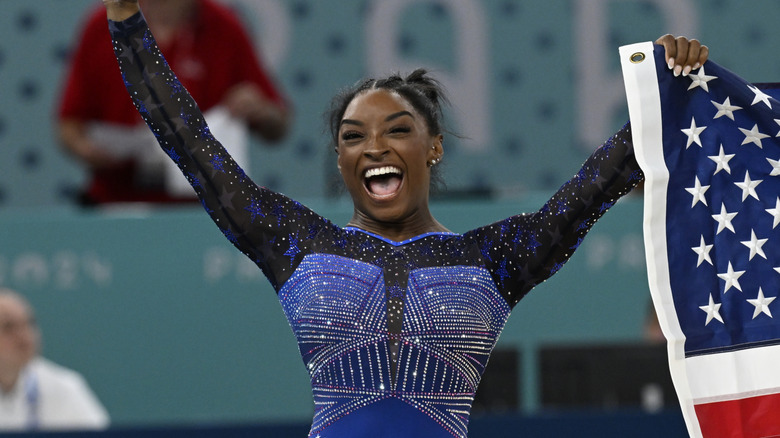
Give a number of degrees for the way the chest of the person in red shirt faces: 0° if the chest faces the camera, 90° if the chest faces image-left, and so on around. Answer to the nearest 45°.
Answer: approximately 0°

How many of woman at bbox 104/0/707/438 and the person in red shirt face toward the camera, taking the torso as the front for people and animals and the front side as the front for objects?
2

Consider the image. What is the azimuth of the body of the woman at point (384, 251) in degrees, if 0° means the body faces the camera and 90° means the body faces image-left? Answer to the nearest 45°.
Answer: approximately 0°

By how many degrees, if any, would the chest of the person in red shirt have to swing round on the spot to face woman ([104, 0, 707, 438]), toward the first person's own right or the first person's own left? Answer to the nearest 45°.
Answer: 0° — they already face them

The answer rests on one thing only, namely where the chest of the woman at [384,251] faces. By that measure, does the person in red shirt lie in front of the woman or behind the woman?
behind
